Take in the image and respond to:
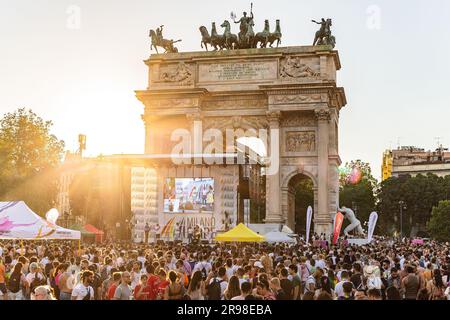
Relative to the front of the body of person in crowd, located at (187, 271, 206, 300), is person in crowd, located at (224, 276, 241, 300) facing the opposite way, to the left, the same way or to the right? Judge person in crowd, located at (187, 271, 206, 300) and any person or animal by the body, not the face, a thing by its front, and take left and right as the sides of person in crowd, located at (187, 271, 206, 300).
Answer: the same way

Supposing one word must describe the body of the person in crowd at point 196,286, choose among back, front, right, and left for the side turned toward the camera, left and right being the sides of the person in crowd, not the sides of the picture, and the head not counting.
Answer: back

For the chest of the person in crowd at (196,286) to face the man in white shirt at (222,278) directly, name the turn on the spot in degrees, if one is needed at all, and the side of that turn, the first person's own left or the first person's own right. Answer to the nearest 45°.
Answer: approximately 45° to the first person's own right

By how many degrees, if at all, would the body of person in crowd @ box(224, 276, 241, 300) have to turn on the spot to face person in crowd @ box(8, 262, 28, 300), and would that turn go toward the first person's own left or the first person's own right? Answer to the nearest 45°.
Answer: approximately 45° to the first person's own left

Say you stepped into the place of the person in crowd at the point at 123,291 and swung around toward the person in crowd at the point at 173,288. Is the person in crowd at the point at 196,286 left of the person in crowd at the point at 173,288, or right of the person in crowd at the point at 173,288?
left

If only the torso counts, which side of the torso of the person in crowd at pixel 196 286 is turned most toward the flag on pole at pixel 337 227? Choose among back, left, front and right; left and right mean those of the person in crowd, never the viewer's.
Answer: front

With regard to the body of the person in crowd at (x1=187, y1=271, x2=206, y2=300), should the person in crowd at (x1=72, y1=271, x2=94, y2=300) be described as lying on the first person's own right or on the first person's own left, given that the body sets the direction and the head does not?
on the first person's own left

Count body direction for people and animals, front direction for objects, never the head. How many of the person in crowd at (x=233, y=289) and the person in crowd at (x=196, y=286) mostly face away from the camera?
2

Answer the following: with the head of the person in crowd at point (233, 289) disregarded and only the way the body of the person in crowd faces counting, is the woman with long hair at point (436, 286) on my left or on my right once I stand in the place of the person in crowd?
on my right

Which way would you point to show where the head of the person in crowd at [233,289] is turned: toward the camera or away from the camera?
away from the camera

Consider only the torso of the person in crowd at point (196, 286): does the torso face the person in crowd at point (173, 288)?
no

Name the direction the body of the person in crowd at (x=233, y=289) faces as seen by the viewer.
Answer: away from the camera

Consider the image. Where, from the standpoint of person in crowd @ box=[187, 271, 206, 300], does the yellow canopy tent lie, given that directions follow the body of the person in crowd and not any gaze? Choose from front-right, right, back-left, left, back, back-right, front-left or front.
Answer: front

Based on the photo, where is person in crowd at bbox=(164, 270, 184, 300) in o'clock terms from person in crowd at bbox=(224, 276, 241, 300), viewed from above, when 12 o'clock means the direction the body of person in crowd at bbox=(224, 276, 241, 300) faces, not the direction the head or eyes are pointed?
person in crowd at bbox=(164, 270, 184, 300) is roughly at 10 o'clock from person in crowd at bbox=(224, 276, 241, 300).

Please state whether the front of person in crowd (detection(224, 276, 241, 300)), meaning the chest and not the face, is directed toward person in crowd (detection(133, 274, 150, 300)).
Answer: no

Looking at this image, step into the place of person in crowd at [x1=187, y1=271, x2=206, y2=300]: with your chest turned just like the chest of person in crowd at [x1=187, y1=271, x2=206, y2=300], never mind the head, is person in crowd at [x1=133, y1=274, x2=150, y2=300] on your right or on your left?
on your left
